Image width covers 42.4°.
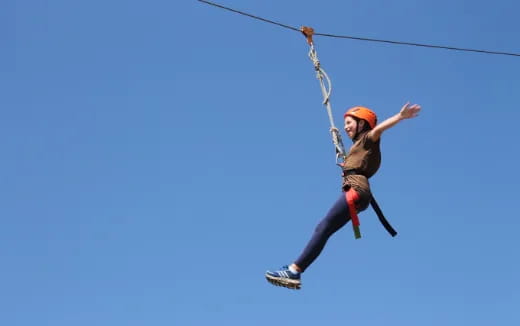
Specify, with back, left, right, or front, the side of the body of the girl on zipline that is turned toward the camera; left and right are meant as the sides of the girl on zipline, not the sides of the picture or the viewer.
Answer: left
